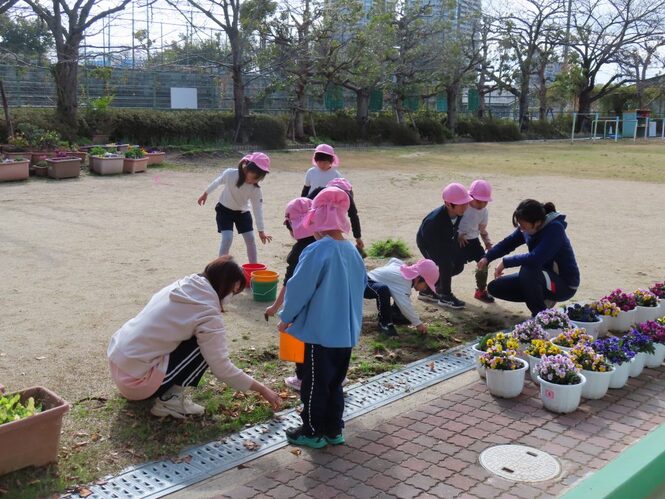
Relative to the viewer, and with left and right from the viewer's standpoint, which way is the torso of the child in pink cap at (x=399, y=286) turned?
facing to the right of the viewer

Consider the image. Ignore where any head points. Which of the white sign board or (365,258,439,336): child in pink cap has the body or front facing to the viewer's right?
the child in pink cap

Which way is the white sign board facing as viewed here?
toward the camera

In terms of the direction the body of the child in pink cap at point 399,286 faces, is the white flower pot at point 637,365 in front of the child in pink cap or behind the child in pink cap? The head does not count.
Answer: in front

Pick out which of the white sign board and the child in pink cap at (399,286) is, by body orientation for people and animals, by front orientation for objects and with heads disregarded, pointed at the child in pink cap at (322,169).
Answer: the white sign board

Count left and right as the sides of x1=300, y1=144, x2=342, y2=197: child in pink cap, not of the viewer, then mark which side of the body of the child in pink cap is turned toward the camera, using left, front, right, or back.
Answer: front

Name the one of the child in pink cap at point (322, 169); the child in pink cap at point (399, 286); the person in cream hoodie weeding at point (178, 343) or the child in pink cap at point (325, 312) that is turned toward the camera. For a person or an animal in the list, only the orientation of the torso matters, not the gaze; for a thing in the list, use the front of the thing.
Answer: the child in pink cap at point (322, 169)

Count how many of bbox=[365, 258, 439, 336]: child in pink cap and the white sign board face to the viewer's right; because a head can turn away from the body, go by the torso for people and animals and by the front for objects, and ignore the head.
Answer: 1

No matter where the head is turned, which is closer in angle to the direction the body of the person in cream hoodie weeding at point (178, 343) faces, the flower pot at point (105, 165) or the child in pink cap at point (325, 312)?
the child in pink cap

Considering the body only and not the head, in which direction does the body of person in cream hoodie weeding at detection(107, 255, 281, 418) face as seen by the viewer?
to the viewer's right

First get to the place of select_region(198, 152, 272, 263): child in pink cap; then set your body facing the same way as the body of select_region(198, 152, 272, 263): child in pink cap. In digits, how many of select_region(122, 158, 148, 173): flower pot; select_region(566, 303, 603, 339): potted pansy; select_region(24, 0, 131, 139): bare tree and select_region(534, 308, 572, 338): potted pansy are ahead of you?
2

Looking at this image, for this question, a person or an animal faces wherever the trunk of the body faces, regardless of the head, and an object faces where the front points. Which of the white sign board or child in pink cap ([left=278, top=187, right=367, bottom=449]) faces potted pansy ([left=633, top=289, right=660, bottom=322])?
the white sign board

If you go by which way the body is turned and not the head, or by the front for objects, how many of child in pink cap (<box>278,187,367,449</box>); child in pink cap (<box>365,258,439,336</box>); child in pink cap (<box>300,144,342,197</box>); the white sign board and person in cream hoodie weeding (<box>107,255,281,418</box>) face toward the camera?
2

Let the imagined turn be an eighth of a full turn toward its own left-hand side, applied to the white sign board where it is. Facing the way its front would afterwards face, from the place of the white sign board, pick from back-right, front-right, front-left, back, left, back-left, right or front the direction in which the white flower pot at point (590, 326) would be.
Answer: front-right
